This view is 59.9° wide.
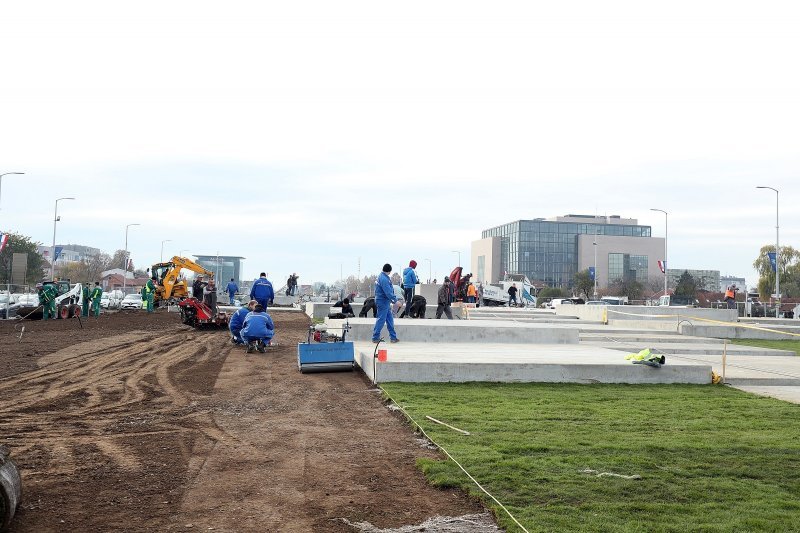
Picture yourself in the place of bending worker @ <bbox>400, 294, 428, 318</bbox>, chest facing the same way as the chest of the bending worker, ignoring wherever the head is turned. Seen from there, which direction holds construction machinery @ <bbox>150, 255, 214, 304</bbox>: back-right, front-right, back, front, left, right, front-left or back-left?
front-right

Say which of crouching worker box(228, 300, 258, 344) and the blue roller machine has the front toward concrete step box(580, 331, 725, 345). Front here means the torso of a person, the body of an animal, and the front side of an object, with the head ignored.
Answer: the crouching worker

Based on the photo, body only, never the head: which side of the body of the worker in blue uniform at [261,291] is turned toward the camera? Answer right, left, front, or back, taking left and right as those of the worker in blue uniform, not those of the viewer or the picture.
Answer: back

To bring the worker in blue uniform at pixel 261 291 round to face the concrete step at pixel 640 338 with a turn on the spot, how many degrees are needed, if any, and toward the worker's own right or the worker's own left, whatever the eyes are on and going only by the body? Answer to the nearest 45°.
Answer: approximately 90° to the worker's own right

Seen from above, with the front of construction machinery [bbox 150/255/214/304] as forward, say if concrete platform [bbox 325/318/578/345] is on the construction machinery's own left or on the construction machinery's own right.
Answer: on the construction machinery's own right

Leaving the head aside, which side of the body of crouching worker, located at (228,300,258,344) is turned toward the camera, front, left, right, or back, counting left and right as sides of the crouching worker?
right

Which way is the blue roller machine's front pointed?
toward the camera

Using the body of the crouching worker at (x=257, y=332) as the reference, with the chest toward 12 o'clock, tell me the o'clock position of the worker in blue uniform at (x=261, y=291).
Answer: The worker in blue uniform is roughly at 12 o'clock from the crouching worker.

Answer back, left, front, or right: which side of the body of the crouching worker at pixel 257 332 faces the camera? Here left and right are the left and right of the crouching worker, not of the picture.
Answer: back

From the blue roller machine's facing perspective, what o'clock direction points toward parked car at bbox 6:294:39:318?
The parked car is roughly at 5 o'clock from the blue roller machine.
